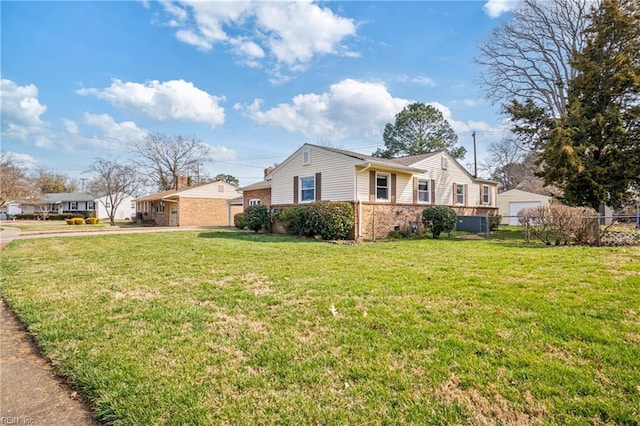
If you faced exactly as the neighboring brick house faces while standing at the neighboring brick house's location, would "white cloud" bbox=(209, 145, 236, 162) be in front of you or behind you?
behind

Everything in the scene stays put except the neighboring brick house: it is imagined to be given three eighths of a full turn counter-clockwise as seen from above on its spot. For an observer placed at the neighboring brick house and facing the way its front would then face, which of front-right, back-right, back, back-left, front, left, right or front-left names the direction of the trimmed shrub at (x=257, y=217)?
right

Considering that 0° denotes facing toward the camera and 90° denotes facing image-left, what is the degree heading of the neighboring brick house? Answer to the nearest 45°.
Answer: approximately 45°

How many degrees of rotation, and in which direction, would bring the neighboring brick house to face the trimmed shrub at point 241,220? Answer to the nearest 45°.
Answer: approximately 45° to its left

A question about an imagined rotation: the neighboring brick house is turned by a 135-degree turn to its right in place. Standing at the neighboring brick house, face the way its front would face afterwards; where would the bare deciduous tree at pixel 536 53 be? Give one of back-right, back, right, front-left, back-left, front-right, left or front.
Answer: back-right

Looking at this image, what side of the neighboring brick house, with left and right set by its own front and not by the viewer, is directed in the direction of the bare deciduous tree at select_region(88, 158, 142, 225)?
right

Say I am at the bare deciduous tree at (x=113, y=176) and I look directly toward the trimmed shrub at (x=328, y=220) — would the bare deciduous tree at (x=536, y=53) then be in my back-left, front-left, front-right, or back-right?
front-left

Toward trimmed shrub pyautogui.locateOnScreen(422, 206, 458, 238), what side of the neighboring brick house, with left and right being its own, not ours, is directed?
left

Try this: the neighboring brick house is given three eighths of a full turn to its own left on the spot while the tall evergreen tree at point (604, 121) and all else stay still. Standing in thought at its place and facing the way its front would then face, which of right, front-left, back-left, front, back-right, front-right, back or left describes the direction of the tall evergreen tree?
front-right
